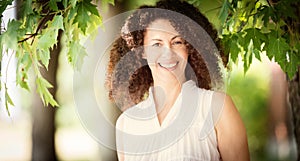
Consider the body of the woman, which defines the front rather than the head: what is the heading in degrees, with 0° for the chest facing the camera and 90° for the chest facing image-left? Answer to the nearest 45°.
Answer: approximately 45°
